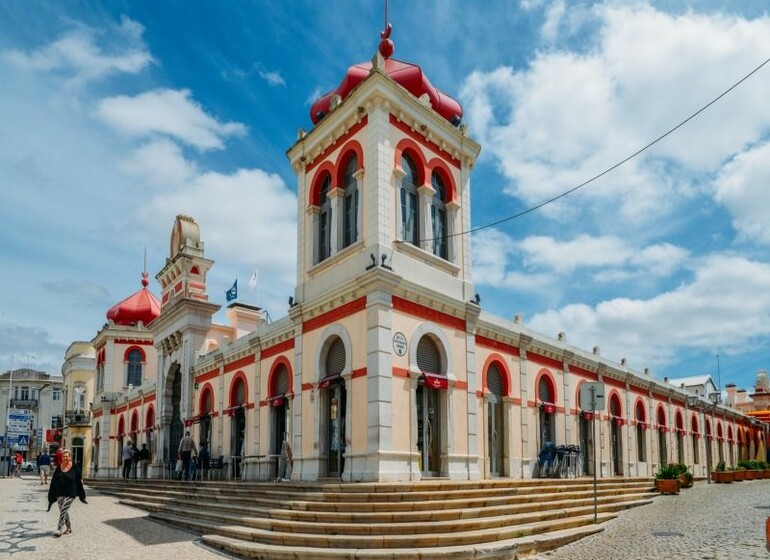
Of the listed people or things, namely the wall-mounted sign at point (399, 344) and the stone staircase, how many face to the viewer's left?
0

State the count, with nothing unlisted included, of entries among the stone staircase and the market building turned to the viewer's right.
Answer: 0

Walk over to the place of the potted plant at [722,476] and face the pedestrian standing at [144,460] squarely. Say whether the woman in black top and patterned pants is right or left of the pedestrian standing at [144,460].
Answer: left

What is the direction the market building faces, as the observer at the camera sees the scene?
facing the viewer and to the left of the viewer

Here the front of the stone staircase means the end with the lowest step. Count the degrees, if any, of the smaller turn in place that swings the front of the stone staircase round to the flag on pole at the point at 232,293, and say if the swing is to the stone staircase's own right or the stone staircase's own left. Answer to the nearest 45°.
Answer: approximately 180°

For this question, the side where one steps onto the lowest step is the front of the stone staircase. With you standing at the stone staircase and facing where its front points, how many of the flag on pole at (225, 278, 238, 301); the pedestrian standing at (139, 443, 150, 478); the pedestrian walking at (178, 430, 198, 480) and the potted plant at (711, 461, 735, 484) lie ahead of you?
0

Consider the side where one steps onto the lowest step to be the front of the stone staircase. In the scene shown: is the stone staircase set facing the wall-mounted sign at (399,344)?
no

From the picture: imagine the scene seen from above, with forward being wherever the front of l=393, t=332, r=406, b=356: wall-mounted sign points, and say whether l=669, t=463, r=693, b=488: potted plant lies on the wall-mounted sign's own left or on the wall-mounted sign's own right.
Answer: on the wall-mounted sign's own left

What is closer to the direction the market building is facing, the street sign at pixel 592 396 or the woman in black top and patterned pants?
the woman in black top and patterned pants

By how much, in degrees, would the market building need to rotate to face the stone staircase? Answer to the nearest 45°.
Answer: approximately 45° to its left

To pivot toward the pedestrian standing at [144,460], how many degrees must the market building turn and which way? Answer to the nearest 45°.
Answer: approximately 90° to its right

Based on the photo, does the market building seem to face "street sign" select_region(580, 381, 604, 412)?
no

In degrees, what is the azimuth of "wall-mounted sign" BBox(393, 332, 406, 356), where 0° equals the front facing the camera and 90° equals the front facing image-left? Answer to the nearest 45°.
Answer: approximately 315°

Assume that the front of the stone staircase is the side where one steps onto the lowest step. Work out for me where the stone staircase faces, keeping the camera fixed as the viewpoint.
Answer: facing the viewer

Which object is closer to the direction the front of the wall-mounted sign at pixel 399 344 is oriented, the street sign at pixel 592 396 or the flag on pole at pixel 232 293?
the street sign
